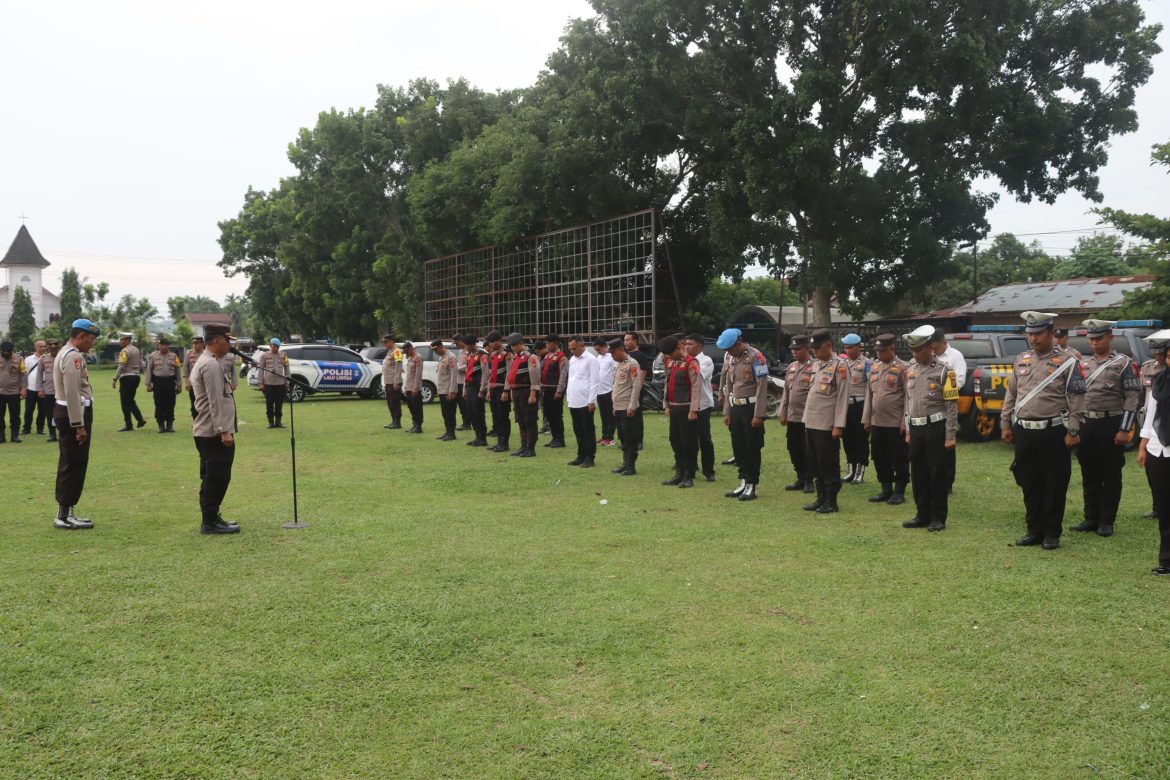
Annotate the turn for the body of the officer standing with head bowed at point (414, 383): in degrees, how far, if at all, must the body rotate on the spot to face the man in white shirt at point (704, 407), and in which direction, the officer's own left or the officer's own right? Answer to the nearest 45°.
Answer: approximately 90° to the officer's own left

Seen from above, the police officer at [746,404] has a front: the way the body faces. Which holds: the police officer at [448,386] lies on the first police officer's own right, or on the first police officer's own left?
on the first police officer's own right

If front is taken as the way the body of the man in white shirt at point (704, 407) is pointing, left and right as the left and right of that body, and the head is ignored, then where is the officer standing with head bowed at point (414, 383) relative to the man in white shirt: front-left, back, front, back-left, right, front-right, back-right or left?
right

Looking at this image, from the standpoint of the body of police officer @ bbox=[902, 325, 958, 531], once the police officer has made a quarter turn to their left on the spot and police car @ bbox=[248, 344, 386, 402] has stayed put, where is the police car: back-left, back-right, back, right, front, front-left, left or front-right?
back

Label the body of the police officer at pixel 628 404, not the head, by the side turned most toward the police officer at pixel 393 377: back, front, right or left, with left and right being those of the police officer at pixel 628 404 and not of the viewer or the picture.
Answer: right

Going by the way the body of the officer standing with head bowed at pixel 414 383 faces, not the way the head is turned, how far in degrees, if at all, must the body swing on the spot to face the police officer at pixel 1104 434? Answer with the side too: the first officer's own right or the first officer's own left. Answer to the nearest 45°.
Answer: approximately 90° to the first officer's own left

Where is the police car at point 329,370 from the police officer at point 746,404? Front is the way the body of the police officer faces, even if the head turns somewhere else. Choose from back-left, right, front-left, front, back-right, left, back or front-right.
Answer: right

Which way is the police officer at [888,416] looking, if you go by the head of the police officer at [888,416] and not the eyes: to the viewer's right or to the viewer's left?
to the viewer's left

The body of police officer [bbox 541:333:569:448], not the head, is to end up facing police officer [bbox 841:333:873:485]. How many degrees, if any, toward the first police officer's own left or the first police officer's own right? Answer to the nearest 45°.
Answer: approximately 90° to the first police officer's own left

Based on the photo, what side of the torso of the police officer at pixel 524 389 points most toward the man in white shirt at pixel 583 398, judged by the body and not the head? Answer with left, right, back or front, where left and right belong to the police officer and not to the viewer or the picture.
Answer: left

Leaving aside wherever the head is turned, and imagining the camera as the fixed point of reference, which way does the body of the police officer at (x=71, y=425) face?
to the viewer's right

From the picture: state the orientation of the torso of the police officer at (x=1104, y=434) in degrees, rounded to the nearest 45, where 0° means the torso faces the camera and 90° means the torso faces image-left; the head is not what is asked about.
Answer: approximately 45°

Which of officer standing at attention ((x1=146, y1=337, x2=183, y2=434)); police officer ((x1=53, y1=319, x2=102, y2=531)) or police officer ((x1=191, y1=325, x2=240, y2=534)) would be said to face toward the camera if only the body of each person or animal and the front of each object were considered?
the officer standing at attention

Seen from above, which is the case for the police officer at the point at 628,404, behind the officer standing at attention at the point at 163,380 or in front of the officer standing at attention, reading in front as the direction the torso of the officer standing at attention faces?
in front

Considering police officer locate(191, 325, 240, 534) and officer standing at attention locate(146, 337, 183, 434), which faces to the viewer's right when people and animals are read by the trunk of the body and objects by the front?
the police officer

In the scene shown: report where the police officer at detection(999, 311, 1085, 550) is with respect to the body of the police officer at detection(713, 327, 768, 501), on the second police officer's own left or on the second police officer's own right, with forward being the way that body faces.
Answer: on the second police officer's own left

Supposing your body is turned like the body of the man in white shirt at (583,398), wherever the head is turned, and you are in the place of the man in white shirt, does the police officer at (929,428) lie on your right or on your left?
on your left

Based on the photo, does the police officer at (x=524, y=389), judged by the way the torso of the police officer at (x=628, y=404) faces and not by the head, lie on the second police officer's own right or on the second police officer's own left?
on the second police officer's own right

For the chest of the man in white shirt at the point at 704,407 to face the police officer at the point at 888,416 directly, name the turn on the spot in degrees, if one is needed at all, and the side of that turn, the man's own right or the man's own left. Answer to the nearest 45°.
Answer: approximately 90° to the man's own left
